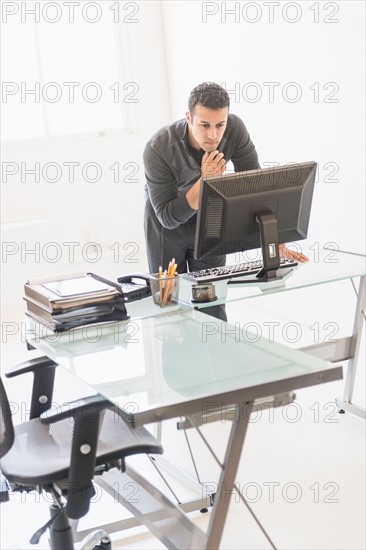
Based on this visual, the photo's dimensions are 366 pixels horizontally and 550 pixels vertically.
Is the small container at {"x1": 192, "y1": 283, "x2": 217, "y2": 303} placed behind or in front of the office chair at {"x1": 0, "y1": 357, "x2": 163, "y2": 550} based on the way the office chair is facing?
in front

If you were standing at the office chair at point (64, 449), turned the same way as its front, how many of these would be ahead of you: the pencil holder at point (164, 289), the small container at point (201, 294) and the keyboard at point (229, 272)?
3

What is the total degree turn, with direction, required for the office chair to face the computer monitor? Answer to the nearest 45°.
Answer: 0° — it already faces it

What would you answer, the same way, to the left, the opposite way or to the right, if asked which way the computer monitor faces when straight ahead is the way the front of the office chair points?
to the left

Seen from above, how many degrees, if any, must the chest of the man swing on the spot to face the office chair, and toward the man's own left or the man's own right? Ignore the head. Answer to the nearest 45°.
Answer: approximately 45° to the man's own right

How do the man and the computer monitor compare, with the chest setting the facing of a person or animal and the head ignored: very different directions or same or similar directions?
very different directions

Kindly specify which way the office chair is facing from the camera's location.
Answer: facing away from the viewer and to the right of the viewer

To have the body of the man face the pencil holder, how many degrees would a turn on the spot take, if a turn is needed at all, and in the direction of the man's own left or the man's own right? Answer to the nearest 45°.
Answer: approximately 45° to the man's own right

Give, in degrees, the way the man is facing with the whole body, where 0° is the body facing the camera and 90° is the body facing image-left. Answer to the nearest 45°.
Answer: approximately 315°

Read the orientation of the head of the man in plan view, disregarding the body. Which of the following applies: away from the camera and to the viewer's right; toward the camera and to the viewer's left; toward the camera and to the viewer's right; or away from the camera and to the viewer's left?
toward the camera and to the viewer's right

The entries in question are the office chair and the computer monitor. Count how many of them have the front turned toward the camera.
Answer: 0

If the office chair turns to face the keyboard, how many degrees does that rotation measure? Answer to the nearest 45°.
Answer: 0° — it already faces it

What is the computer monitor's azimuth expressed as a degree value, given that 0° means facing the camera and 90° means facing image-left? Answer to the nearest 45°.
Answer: approximately 135°

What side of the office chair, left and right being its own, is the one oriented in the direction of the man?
front
